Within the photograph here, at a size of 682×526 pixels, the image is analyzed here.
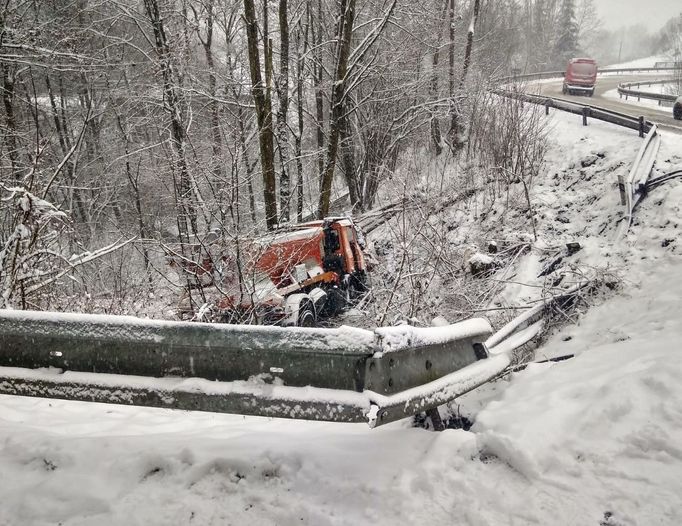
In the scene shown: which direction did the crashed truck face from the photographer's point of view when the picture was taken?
facing away from the viewer and to the right of the viewer

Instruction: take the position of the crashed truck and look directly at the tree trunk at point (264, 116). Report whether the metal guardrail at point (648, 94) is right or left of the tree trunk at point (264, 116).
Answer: right

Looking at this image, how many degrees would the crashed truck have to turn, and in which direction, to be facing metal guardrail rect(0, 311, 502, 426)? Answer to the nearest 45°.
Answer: approximately 135° to its right

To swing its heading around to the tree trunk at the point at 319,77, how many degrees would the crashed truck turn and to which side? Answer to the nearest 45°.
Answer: approximately 45° to its left
